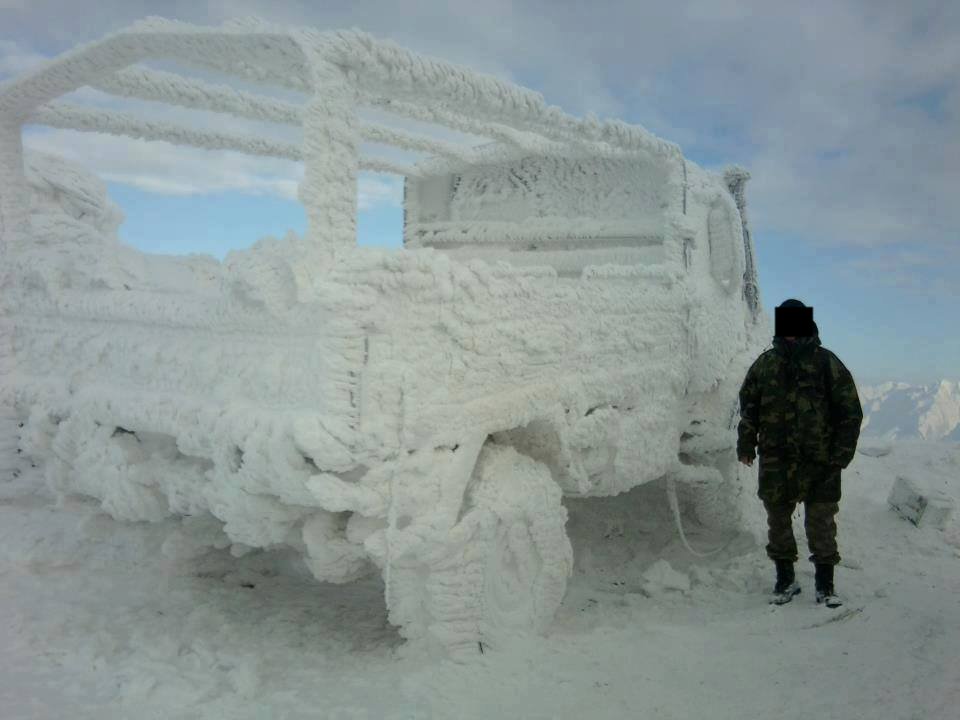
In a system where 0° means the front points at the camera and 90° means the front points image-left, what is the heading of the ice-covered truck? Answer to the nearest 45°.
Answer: approximately 225°

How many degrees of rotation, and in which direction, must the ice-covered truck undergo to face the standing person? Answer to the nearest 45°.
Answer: approximately 45° to its right

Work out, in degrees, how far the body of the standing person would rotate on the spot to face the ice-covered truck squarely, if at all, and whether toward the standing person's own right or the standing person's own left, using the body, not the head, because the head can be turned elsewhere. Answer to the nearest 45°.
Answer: approximately 45° to the standing person's own right

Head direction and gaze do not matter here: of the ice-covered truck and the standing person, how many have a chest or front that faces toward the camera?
1

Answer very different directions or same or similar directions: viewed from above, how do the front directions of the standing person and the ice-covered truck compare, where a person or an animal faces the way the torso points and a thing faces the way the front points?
very different directions

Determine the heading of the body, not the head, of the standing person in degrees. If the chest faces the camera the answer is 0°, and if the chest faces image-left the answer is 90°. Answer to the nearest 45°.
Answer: approximately 0°
